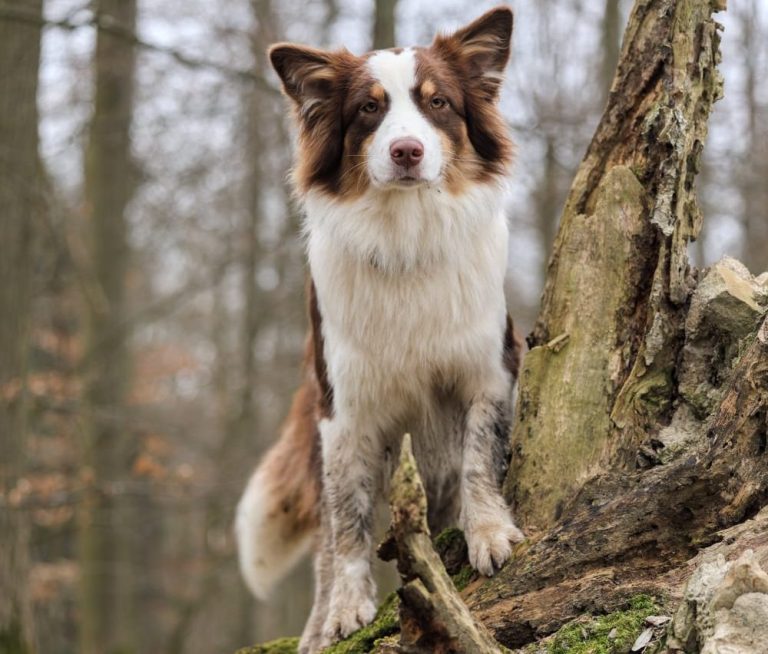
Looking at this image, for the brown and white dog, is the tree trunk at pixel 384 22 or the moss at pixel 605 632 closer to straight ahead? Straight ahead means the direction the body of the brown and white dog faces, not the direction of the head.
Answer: the moss

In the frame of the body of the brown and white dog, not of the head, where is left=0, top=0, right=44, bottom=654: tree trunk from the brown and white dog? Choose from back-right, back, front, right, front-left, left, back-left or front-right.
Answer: back-right

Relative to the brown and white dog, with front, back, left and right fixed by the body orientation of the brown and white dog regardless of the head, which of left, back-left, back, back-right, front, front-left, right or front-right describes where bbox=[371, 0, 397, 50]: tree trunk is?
back

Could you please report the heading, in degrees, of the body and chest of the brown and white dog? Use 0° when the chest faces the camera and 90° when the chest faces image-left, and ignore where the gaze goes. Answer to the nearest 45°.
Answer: approximately 0°

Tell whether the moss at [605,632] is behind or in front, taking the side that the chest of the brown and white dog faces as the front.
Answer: in front
